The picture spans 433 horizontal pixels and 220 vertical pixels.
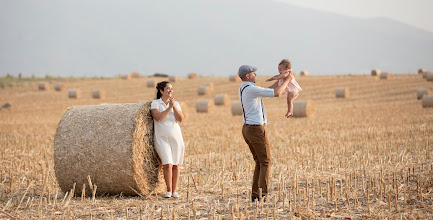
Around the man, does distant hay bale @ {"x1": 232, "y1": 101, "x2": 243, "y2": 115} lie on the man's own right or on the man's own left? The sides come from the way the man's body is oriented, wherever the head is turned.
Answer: on the man's own left

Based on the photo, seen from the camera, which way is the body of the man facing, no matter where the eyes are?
to the viewer's right

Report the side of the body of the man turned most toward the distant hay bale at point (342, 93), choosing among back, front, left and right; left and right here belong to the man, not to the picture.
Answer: left

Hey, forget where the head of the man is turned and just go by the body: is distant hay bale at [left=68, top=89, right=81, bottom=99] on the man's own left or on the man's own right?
on the man's own left

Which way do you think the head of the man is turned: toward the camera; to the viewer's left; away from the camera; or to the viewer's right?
to the viewer's right

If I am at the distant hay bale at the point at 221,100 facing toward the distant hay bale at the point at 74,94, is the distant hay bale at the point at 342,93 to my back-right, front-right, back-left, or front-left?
back-right

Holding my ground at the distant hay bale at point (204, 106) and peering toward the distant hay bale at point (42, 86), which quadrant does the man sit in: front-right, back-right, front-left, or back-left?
back-left

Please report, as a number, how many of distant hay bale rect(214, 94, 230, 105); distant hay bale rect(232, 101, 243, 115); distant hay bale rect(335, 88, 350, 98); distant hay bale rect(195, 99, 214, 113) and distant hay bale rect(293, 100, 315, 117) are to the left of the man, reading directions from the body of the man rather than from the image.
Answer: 5

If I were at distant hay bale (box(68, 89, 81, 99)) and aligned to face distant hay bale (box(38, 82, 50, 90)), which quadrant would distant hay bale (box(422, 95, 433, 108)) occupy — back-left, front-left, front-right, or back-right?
back-right

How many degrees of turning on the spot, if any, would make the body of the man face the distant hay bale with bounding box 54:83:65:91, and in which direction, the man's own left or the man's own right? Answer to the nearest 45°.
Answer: approximately 135° to the man's own left

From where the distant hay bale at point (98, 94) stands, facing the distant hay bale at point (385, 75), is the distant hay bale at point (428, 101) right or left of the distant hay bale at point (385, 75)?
right

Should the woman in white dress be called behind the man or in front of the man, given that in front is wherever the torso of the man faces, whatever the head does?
behind

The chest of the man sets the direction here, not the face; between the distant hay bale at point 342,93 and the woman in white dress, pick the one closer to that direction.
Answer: the distant hay bale

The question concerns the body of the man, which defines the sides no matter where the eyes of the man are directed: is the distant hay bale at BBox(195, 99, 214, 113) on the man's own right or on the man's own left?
on the man's own left

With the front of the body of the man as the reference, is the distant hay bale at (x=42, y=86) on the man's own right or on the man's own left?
on the man's own left
